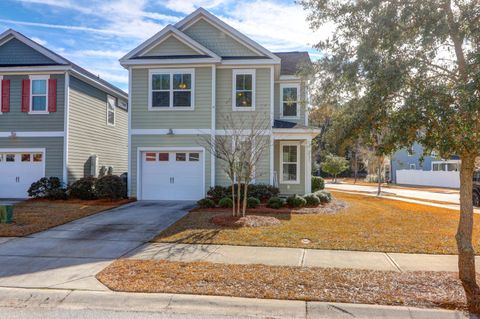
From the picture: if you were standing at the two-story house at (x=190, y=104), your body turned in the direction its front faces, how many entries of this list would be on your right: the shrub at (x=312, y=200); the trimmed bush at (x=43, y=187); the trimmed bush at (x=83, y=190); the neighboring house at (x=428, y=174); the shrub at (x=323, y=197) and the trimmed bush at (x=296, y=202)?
2

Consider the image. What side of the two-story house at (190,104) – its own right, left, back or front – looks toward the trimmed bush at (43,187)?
right

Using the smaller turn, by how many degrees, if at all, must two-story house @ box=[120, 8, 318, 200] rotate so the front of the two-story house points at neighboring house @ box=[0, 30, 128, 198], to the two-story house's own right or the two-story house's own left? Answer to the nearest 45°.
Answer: approximately 90° to the two-story house's own right

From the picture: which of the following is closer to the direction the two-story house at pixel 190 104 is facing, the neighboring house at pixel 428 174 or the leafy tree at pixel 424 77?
the leafy tree

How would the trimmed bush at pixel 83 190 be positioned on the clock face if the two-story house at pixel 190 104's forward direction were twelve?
The trimmed bush is roughly at 3 o'clock from the two-story house.

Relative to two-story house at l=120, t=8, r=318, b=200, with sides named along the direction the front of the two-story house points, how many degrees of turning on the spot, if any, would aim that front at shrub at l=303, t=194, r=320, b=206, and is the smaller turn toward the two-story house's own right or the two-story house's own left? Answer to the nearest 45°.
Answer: approximately 90° to the two-story house's own left

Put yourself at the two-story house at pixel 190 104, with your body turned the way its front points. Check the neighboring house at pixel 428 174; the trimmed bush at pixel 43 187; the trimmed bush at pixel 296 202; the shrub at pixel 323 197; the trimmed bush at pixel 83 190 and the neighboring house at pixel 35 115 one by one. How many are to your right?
3

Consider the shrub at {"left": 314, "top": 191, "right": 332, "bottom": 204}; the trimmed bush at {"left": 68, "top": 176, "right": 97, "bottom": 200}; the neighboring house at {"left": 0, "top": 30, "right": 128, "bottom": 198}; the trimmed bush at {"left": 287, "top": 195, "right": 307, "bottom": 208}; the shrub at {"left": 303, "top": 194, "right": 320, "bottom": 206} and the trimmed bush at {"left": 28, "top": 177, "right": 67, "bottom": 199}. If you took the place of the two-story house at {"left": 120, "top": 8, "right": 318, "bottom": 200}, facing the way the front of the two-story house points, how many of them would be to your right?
3

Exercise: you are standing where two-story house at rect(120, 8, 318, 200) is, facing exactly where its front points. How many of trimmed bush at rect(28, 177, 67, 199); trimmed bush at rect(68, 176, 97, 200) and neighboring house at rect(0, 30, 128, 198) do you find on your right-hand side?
3

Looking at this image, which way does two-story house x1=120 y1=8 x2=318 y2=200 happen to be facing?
toward the camera

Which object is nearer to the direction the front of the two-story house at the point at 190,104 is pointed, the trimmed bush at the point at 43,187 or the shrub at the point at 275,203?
the shrub

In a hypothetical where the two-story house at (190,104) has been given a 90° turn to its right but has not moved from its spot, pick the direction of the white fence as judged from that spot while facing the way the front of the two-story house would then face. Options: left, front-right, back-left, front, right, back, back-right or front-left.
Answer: back-right
